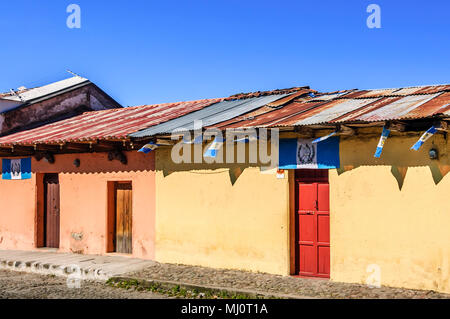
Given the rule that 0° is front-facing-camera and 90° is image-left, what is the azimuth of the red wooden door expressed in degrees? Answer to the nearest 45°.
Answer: approximately 45°

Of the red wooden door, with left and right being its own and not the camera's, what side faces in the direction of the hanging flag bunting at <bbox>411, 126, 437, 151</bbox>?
left

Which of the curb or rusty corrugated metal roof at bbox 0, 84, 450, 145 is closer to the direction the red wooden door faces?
the curb

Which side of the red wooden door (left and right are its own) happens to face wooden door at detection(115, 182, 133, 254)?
right

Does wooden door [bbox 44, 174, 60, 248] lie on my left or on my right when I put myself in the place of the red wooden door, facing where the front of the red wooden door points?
on my right

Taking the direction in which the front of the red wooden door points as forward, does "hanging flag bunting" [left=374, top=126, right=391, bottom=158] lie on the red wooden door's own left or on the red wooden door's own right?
on the red wooden door's own left

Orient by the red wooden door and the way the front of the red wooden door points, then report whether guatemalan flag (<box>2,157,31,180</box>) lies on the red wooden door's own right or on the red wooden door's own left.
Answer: on the red wooden door's own right

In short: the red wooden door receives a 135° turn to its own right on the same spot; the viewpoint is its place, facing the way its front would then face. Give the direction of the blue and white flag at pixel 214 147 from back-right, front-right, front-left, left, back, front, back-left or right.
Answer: left

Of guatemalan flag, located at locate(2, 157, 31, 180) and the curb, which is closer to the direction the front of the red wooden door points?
the curb
